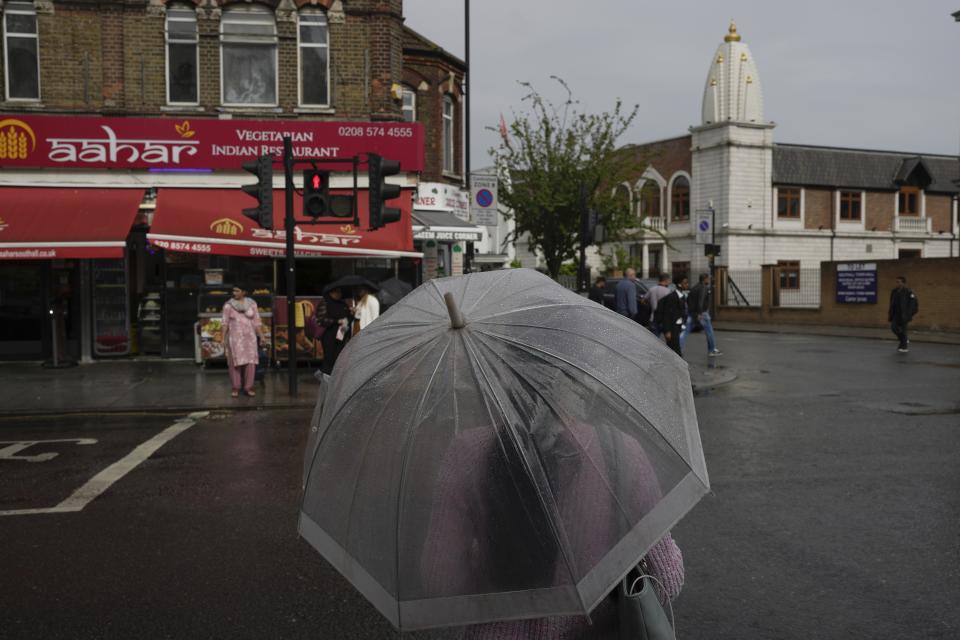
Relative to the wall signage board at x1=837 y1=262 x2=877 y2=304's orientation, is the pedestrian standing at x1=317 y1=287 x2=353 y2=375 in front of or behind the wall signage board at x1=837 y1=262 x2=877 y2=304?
in front

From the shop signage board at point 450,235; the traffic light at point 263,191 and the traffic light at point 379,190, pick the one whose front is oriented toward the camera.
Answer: the shop signage board

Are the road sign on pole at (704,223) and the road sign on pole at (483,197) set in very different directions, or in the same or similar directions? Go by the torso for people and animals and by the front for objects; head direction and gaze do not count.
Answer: same or similar directions

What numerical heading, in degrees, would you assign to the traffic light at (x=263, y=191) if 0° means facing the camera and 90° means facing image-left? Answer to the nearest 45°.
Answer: approximately 90°

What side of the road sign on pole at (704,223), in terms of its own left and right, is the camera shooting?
front

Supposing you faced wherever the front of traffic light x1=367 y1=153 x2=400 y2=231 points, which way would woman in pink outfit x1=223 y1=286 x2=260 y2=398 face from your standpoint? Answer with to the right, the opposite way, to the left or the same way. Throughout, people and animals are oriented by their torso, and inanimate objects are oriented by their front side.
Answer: to the right

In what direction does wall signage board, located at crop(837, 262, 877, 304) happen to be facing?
toward the camera

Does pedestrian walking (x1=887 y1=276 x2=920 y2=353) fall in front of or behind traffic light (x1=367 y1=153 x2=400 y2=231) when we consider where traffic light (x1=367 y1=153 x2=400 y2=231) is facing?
in front

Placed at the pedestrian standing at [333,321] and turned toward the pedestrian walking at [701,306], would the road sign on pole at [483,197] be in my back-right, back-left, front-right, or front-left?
front-left

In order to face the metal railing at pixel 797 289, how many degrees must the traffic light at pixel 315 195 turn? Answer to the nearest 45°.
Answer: approximately 135° to its left

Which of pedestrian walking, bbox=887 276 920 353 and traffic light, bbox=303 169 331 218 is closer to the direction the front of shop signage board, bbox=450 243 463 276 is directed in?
the traffic light

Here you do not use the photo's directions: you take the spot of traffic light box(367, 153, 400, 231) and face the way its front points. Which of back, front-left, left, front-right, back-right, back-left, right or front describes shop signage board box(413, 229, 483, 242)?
left
